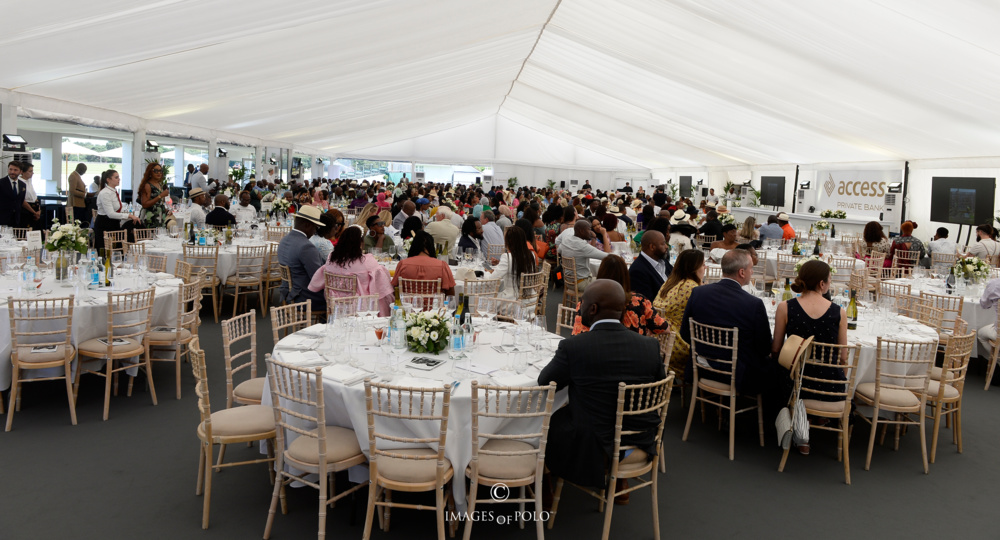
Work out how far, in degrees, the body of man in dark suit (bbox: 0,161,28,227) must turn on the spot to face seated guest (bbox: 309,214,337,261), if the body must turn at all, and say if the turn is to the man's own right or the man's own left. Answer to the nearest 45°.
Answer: approximately 45° to the man's own left

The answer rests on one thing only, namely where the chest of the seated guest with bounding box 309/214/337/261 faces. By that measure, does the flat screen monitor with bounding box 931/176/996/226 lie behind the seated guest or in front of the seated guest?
in front

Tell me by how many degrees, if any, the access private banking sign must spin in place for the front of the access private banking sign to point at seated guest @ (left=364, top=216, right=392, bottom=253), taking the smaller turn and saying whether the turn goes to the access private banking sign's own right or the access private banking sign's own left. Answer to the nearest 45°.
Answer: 0° — it already faces them

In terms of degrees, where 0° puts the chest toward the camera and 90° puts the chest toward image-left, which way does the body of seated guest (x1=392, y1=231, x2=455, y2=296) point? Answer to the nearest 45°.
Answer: approximately 180°

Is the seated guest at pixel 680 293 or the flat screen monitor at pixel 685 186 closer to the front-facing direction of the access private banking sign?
the seated guest

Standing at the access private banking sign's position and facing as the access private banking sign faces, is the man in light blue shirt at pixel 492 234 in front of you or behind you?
in front

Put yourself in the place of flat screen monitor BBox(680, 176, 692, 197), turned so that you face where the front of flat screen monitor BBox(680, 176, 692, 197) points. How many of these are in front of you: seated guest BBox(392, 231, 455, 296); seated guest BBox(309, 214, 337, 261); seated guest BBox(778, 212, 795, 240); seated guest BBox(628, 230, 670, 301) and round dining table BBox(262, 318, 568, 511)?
5

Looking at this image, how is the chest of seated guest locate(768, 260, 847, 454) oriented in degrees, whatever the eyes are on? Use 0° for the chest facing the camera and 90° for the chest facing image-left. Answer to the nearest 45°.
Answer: approximately 180°

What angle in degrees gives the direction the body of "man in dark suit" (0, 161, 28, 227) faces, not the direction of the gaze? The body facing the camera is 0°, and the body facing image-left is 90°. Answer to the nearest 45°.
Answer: approximately 0°

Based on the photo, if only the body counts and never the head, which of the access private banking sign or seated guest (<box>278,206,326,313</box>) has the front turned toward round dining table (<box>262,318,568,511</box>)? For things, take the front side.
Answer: the access private banking sign

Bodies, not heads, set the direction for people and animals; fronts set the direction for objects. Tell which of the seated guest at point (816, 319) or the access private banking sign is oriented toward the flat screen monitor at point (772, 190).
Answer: the seated guest

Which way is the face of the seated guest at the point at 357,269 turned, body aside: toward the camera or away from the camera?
away from the camera
